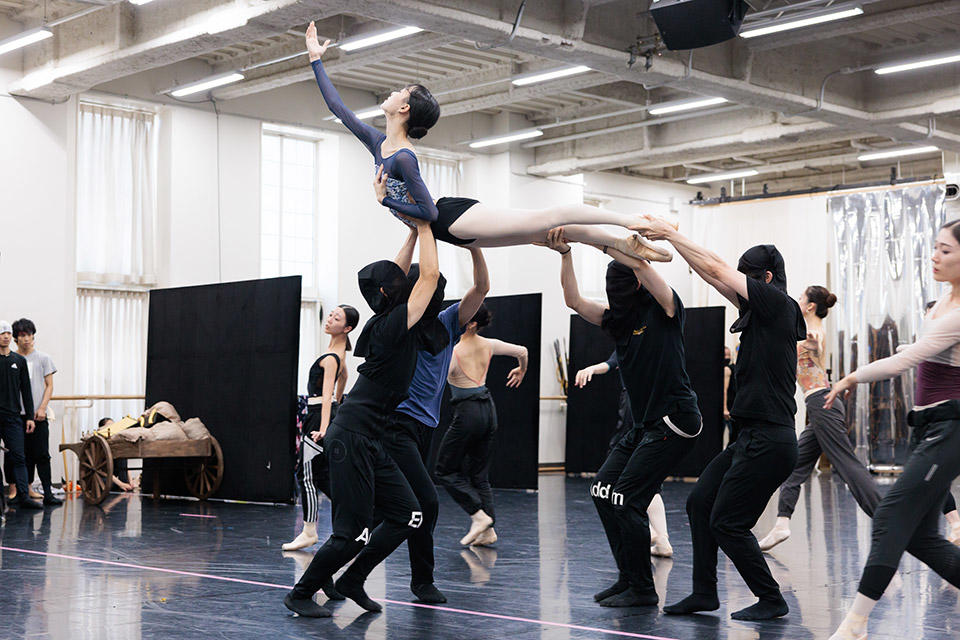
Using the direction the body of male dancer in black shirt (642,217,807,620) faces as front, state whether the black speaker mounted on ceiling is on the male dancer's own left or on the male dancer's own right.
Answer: on the male dancer's own right

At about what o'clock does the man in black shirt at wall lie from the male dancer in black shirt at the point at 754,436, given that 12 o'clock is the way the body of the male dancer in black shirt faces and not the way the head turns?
The man in black shirt at wall is roughly at 1 o'clock from the male dancer in black shirt.

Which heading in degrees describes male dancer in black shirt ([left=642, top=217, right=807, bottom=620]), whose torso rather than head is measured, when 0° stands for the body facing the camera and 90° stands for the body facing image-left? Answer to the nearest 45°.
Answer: approximately 90°

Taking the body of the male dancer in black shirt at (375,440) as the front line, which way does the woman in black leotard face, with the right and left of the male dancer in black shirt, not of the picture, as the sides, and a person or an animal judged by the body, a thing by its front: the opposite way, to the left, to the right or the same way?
the opposite way

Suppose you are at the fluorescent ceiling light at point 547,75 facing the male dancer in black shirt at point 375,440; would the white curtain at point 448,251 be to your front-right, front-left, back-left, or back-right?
back-right
